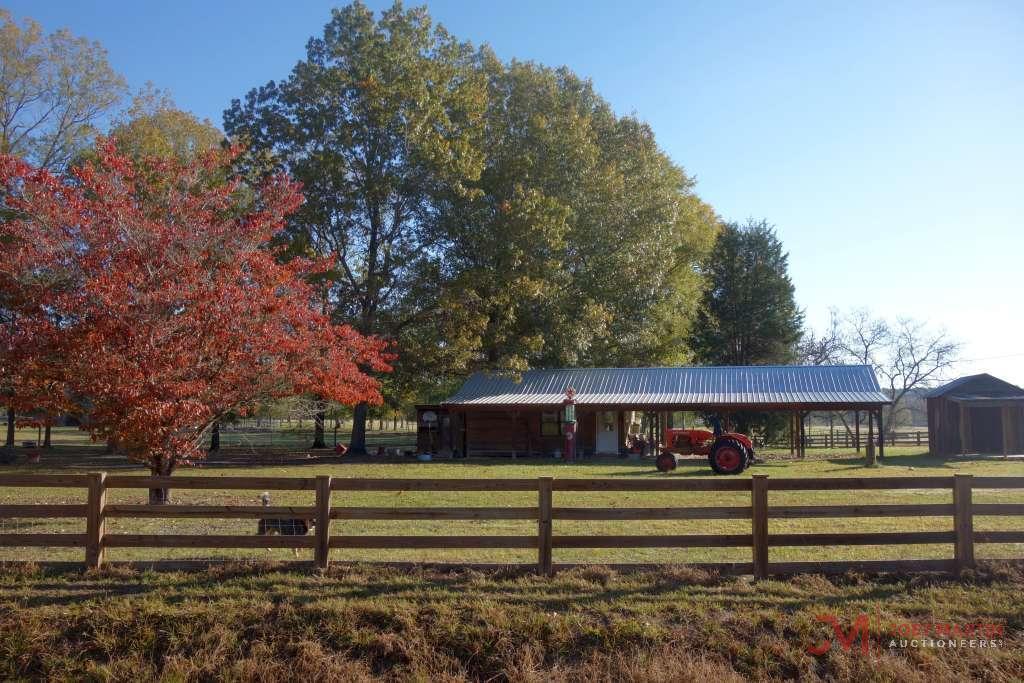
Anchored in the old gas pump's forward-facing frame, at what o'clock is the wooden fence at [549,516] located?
The wooden fence is roughly at 12 o'clock from the old gas pump.

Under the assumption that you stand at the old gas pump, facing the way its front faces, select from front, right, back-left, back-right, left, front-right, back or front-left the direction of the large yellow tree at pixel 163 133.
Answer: right

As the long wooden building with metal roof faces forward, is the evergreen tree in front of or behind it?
behind

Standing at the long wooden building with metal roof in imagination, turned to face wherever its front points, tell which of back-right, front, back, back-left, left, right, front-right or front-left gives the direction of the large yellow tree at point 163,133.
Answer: right

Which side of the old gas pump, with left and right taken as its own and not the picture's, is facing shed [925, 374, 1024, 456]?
left

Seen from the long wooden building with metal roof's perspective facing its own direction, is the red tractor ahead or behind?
ahead

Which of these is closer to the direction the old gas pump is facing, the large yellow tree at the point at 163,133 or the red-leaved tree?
the red-leaved tree

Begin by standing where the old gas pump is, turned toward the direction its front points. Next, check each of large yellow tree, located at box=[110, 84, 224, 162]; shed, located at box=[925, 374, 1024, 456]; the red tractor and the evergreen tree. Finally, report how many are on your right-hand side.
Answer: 1

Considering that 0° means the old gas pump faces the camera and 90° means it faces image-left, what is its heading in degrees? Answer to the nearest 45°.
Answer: approximately 0°
